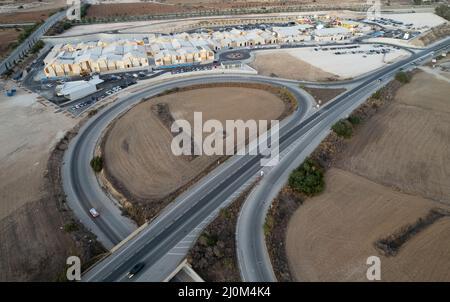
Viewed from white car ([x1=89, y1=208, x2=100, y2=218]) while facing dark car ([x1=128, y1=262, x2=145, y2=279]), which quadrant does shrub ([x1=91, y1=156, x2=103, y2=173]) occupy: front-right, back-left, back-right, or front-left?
back-left

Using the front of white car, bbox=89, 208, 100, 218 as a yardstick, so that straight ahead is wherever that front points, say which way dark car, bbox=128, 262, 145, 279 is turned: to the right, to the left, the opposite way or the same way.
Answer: to the left
